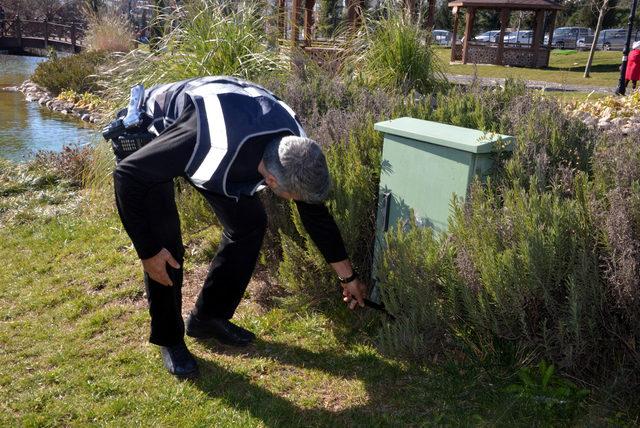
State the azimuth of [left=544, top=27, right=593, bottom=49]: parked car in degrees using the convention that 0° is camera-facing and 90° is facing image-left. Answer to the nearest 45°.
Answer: approximately 45°

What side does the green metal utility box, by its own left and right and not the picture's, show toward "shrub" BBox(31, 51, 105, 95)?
right

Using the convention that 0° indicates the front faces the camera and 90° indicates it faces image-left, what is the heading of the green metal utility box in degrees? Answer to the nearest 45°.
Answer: approximately 45°

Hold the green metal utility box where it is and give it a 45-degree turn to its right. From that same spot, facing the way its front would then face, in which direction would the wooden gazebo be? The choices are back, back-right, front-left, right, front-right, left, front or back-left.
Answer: right

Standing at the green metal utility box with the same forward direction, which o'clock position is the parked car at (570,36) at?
The parked car is roughly at 5 o'clock from the green metal utility box.
